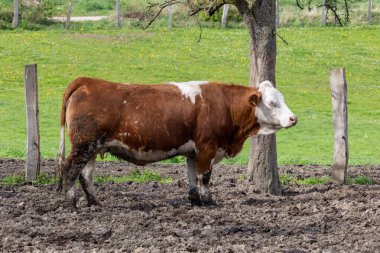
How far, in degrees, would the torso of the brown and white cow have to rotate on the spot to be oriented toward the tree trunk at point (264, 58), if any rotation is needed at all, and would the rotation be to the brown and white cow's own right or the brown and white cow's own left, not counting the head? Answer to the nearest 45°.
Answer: approximately 45° to the brown and white cow's own left

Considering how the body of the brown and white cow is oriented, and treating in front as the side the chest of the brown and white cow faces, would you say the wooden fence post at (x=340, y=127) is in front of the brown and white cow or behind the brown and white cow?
in front

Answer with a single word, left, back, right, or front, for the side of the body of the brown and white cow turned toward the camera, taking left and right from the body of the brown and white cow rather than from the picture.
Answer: right

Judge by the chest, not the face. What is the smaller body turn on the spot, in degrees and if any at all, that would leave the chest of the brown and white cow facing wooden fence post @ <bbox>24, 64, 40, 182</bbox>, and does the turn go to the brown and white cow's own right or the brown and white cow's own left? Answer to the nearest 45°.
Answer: approximately 135° to the brown and white cow's own left

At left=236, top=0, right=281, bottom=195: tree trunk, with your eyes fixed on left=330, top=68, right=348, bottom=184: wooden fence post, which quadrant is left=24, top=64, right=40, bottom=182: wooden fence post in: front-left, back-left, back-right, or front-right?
back-left

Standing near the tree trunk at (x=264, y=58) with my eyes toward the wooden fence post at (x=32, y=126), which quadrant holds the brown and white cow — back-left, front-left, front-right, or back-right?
front-left
